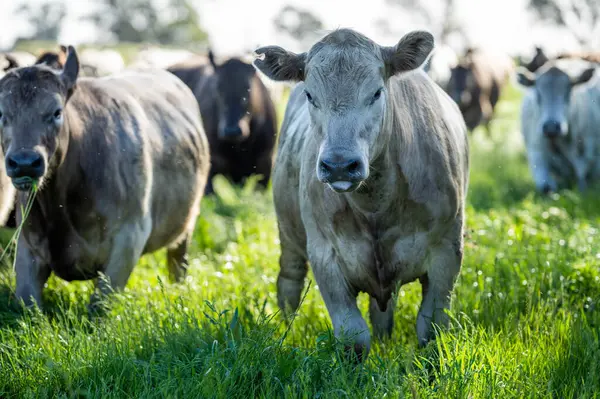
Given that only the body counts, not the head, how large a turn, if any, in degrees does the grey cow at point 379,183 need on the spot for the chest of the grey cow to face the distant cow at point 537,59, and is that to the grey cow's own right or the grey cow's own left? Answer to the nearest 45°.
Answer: approximately 180°

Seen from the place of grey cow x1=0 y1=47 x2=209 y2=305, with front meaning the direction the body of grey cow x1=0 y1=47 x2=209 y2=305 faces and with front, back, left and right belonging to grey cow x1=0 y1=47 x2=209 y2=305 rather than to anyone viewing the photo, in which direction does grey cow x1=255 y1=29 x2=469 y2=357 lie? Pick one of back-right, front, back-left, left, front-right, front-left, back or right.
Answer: left

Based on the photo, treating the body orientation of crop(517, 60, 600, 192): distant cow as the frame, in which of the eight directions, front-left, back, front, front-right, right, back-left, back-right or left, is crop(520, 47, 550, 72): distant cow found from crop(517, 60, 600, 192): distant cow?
back-right

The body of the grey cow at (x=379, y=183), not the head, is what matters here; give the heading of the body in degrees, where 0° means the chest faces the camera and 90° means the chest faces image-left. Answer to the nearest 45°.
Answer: approximately 0°

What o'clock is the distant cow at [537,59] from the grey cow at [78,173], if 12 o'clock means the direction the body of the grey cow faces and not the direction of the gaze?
The distant cow is roughly at 6 o'clock from the grey cow.

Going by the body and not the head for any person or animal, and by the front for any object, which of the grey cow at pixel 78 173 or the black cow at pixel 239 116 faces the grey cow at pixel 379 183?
the black cow

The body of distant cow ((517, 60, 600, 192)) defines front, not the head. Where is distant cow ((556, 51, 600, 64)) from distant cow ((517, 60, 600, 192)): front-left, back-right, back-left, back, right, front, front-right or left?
back-right

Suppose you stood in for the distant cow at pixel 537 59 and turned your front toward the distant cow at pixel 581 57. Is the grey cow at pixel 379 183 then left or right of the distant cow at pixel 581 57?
right

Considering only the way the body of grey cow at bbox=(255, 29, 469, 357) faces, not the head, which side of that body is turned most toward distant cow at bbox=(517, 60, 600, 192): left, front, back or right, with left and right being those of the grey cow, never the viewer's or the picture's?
back

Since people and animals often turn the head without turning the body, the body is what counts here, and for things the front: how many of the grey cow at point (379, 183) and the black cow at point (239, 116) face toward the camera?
2

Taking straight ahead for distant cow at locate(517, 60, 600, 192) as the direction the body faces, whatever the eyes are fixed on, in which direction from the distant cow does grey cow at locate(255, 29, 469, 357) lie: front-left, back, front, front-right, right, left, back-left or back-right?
front-left

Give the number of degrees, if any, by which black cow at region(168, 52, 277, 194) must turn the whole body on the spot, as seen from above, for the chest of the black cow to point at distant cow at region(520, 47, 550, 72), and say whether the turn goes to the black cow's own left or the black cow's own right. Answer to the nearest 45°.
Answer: approximately 135° to the black cow's own left

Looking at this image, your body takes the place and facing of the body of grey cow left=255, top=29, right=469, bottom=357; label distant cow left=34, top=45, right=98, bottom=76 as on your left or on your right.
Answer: on your right
